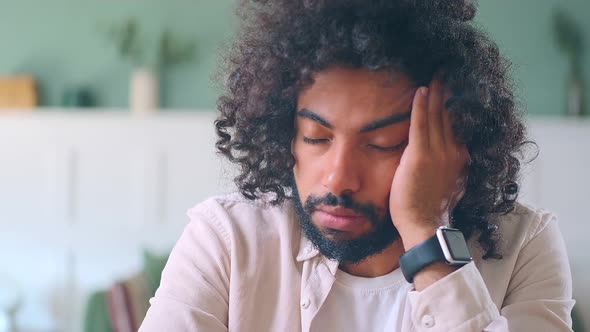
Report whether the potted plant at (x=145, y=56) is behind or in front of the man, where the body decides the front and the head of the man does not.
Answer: behind

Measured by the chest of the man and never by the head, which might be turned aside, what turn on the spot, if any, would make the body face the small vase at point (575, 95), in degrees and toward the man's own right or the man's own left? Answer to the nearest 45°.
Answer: approximately 135° to the man's own left

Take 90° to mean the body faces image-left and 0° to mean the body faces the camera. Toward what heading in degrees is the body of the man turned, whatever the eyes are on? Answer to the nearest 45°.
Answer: approximately 0°

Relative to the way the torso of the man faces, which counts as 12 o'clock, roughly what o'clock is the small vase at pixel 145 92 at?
The small vase is roughly at 5 o'clock from the man.

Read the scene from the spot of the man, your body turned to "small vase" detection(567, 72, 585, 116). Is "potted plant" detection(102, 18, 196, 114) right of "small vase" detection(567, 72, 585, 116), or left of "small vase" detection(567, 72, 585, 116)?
left
